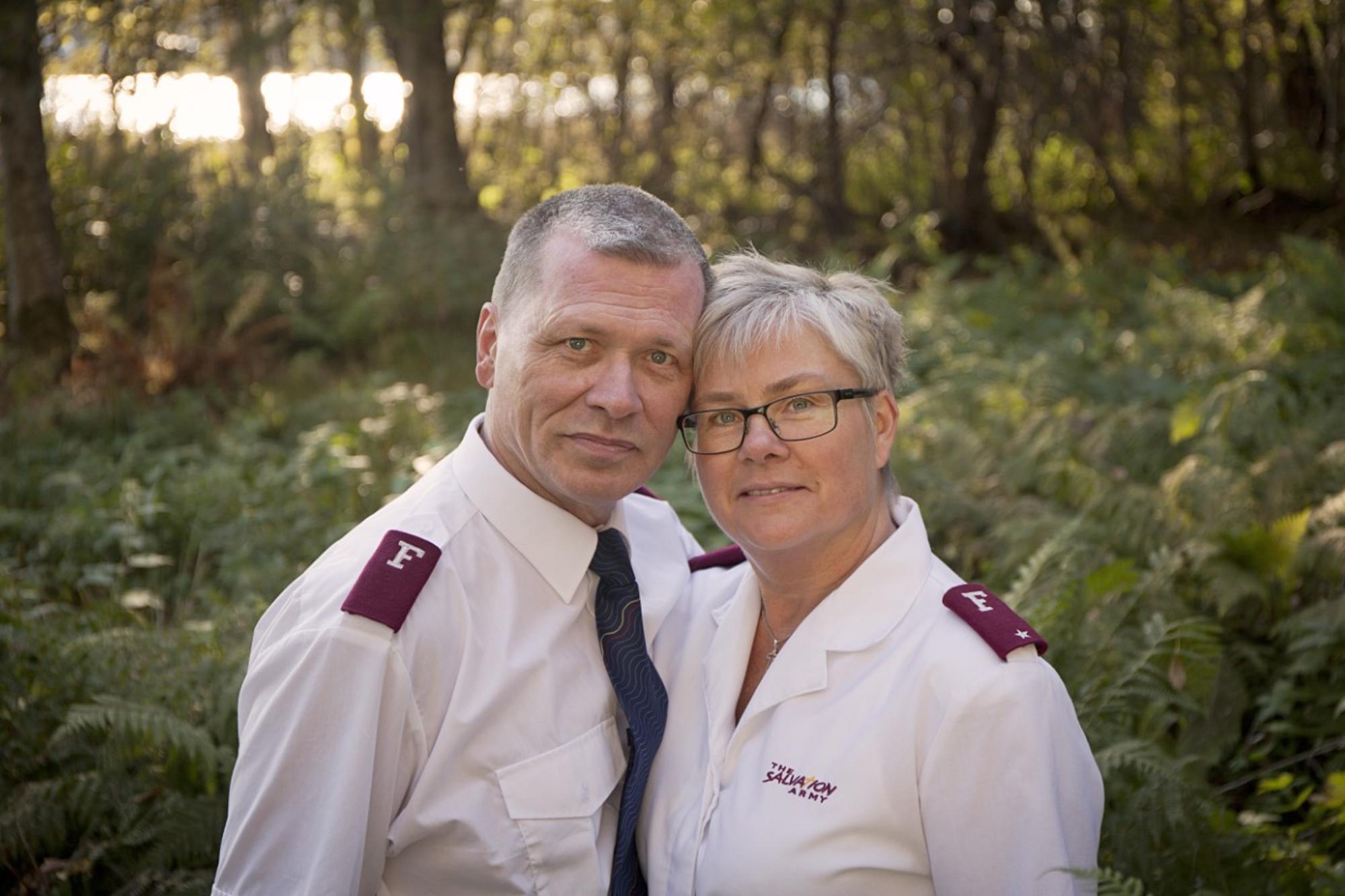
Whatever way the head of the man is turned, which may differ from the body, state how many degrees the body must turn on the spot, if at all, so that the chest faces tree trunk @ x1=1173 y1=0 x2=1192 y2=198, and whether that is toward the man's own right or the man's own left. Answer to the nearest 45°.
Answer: approximately 90° to the man's own left

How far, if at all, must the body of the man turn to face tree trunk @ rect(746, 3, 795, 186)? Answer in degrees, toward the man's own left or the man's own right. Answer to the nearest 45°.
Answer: approximately 135° to the man's own left

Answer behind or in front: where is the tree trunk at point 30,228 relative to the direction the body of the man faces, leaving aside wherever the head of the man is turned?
behind

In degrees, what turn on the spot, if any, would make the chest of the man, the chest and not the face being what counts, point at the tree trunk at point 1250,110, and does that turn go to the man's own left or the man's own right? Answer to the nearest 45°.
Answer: approximately 90° to the man's own left

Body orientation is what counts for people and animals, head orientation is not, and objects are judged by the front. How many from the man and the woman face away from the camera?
0

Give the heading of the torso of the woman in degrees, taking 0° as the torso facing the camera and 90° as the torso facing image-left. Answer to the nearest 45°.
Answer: approximately 45°

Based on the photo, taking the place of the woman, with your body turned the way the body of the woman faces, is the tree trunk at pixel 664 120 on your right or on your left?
on your right

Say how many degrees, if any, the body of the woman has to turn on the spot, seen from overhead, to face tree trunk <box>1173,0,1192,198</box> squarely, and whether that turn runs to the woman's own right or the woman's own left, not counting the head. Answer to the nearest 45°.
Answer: approximately 135° to the woman's own right

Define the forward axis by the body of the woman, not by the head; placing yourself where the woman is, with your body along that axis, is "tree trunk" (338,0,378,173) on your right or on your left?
on your right
